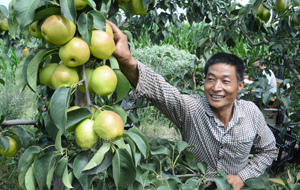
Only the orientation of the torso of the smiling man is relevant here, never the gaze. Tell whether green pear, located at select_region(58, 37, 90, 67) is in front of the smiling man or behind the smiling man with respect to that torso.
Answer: in front

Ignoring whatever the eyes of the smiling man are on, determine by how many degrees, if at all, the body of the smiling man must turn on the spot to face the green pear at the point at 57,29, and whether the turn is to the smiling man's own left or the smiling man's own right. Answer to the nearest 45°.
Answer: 0° — they already face it

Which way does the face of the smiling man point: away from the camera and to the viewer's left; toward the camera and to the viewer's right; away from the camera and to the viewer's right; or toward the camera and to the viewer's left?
toward the camera and to the viewer's left

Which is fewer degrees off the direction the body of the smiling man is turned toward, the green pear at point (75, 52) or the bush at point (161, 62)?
the green pear

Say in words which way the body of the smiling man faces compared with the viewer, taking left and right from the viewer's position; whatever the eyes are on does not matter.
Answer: facing the viewer and to the left of the viewer
